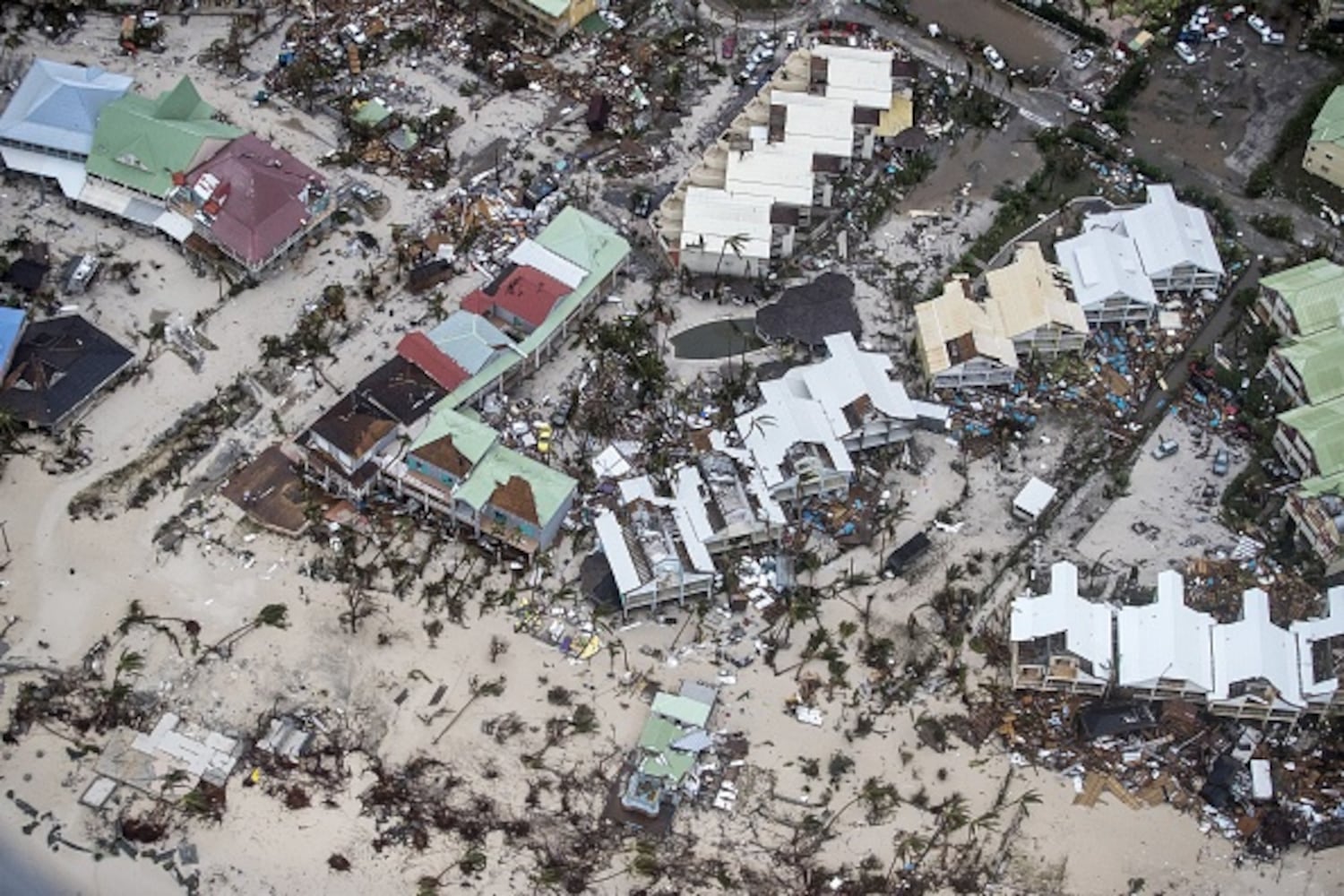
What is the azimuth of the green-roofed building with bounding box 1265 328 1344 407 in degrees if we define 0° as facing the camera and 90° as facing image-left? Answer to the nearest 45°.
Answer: approximately 45°

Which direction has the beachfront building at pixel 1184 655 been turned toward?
toward the camera

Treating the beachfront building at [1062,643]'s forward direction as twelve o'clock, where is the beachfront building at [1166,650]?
the beachfront building at [1166,650] is roughly at 8 o'clock from the beachfront building at [1062,643].

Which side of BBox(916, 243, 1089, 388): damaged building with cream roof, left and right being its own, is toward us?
front

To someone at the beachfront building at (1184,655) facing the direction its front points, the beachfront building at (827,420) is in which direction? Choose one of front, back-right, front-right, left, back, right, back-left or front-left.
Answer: right

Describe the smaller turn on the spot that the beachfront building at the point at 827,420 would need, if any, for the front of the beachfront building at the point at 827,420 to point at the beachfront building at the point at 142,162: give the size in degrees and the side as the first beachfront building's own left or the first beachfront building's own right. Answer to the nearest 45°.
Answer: approximately 90° to the first beachfront building's own right

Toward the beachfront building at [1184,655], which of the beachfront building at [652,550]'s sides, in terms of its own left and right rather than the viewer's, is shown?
left

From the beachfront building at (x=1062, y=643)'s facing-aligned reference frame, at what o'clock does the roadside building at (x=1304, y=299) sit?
the roadside building at (x=1304, y=299) is roughly at 6 o'clock from the beachfront building at (x=1062, y=643).

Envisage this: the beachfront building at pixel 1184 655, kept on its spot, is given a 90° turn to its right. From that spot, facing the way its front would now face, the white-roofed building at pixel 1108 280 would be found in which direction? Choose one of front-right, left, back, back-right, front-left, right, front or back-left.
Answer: front-right

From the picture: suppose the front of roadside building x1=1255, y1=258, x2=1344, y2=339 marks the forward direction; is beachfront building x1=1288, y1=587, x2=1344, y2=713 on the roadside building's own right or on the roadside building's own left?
on the roadside building's own left

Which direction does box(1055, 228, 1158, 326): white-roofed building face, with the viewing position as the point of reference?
facing the viewer

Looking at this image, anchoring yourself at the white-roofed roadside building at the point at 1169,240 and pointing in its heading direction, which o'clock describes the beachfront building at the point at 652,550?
the beachfront building at the point at 652,550 is roughly at 1 o'clock from the white-roofed roadside building at the point at 1169,240.

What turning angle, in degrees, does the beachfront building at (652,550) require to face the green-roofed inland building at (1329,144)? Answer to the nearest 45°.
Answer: approximately 135° to its left

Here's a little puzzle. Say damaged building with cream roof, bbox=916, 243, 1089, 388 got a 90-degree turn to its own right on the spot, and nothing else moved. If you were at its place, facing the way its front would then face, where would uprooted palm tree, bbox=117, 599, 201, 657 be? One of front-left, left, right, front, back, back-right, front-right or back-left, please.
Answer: front-left

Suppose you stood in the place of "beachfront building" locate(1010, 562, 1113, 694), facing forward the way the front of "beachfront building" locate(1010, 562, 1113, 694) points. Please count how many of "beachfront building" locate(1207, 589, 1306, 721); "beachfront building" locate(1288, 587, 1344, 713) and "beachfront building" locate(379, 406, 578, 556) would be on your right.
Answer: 1

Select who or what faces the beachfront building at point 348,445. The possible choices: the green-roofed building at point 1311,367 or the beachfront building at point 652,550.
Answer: the green-roofed building at point 1311,367

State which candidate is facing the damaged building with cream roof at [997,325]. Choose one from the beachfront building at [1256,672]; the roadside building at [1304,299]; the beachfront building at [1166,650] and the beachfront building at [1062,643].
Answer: the roadside building at [1304,299]

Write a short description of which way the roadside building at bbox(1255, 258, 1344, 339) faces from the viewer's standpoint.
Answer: facing the viewer and to the left of the viewer
